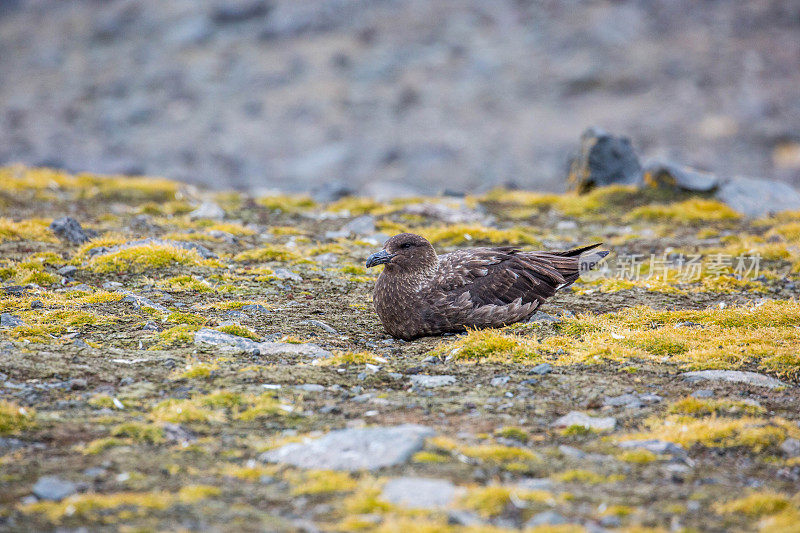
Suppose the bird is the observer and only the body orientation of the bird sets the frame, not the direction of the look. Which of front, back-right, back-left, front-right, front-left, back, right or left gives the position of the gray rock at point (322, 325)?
front

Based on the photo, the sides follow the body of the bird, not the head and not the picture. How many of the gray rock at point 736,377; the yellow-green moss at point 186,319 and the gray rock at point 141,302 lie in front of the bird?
2

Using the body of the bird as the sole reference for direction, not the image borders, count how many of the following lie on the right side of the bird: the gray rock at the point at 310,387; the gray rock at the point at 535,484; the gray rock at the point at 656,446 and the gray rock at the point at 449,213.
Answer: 1

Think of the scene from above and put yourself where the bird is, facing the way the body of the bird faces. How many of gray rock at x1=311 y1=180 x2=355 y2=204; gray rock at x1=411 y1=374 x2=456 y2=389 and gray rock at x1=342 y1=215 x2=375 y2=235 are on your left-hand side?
1

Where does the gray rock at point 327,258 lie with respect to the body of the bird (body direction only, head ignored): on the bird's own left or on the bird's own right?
on the bird's own right

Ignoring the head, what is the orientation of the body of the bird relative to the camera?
to the viewer's left

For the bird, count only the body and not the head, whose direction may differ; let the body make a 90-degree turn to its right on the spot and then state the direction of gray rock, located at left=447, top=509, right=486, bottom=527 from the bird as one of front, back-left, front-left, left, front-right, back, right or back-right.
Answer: back

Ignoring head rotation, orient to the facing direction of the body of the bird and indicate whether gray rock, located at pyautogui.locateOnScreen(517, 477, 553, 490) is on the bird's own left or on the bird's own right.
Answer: on the bird's own left

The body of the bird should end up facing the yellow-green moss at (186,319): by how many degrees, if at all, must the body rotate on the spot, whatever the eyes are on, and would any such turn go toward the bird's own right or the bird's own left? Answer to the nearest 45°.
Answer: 0° — it already faces it

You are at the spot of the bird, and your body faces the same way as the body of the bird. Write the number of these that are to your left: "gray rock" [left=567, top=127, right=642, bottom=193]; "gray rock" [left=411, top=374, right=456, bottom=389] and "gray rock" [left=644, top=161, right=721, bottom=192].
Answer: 1

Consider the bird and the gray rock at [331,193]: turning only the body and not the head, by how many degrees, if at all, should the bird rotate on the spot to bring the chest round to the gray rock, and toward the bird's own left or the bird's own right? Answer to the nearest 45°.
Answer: approximately 90° to the bird's own right

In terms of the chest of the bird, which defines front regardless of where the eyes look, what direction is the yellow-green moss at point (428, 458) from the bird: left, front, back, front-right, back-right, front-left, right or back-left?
left

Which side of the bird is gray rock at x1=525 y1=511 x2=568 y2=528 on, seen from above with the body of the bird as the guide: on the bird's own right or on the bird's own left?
on the bird's own left
